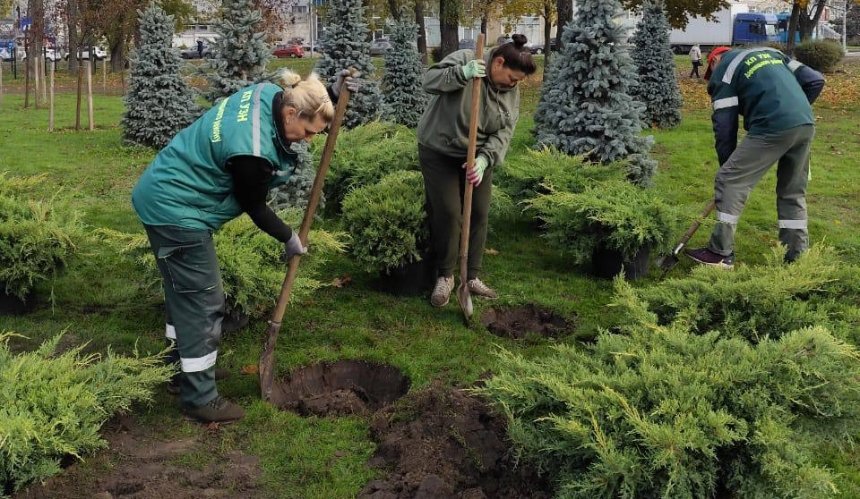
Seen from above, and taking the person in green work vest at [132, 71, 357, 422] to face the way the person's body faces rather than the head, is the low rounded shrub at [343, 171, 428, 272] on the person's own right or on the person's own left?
on the person's own left

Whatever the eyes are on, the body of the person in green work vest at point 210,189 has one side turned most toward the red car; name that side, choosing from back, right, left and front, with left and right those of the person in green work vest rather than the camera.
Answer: left

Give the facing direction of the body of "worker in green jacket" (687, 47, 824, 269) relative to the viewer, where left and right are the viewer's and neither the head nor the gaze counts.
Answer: facing away from the viewer and to the left of the viewer

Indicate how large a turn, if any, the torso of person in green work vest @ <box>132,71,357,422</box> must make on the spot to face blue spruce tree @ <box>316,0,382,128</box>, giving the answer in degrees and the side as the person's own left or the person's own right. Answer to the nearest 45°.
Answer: approximately 90° to the person's own left

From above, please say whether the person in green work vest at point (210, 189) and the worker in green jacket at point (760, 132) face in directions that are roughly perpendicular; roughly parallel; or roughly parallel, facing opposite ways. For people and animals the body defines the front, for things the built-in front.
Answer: roughly perpendicular

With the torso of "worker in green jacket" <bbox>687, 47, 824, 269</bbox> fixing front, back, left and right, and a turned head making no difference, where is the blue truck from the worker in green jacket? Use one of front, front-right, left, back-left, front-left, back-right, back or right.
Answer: front-right

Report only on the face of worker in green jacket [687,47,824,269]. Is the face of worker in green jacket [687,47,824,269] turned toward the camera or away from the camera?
away from the camera

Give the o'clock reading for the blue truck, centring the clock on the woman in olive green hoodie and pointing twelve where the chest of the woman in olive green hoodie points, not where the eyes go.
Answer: The blue truck is roughly at 8 o'clock from the woman in olive green hoodie.

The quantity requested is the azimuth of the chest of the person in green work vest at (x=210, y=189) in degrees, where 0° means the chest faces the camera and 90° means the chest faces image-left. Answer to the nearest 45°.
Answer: approximately 270°

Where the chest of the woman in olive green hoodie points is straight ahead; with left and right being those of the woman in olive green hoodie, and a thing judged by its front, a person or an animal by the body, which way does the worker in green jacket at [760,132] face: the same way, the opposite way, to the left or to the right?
the opposite way

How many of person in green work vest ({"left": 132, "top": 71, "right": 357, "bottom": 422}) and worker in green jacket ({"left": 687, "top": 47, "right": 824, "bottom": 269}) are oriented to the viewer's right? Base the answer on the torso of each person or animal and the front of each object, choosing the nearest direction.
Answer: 1

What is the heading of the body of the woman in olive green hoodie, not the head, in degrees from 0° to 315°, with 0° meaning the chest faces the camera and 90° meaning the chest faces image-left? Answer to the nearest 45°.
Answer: approximately 315°
